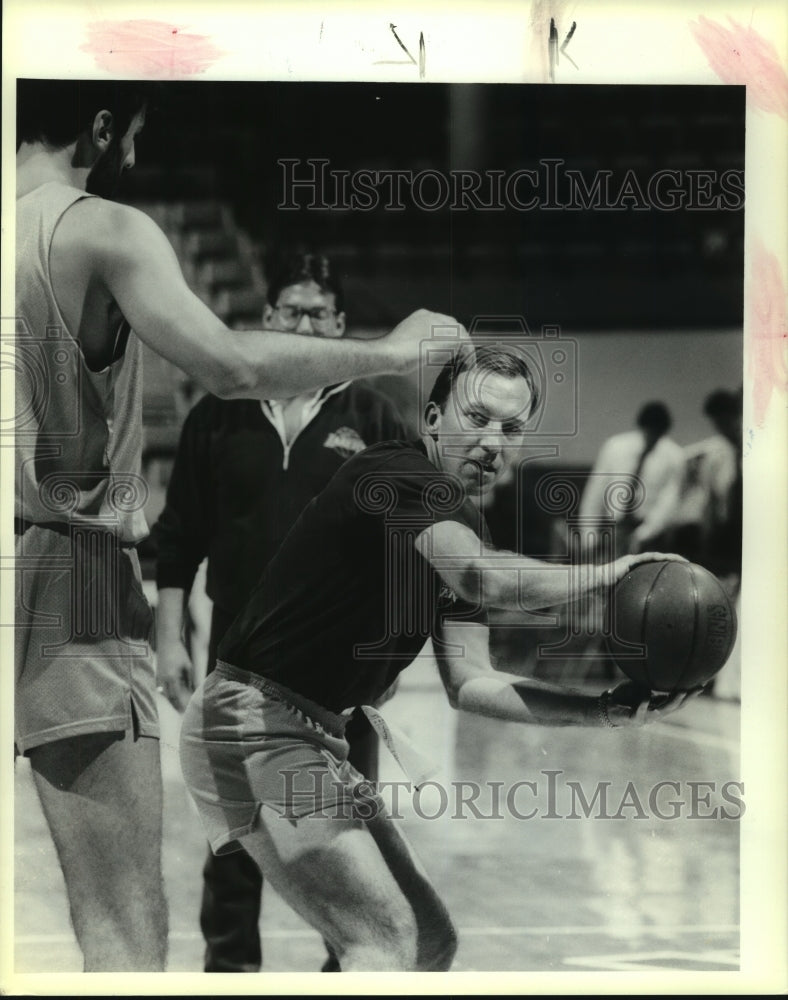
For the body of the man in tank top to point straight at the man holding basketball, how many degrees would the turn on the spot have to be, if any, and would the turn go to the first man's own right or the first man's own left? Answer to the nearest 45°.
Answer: approximately 45° to the first man's own right

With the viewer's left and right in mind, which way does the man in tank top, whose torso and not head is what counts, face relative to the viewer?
facing away from the viewer and to the right of the viewer

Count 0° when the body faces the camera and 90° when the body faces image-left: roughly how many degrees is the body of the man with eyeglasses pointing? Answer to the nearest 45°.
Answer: approximately 0°

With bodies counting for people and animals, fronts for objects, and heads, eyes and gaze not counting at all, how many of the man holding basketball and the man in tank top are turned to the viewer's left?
0

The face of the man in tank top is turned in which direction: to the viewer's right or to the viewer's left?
to the viewer's right
